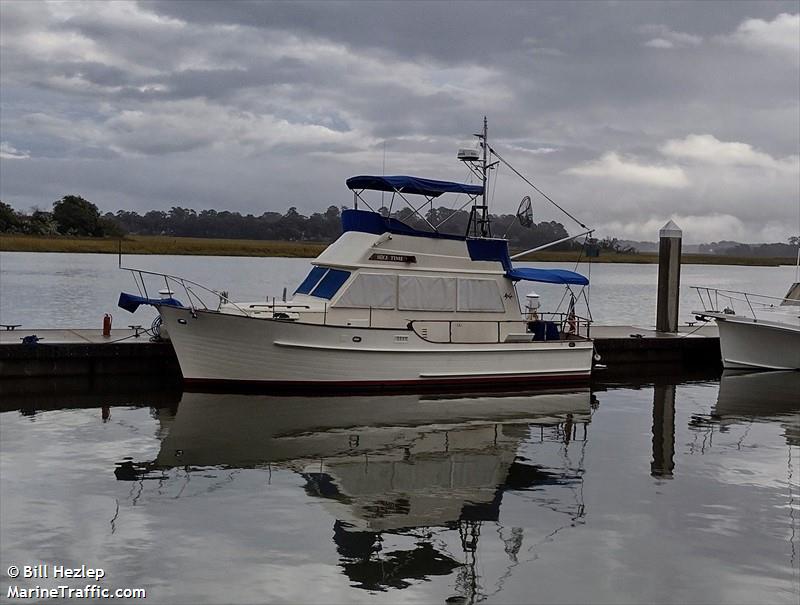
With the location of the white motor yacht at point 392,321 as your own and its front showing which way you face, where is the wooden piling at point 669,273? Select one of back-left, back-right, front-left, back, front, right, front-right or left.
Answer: back-right

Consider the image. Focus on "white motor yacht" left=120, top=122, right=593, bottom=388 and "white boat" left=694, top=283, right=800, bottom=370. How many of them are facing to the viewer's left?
2

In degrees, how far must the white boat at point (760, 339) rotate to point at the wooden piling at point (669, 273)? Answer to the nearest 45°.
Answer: approximately 45° to its right

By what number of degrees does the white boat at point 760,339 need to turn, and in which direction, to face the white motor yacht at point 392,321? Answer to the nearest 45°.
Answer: approximately 45° to its left

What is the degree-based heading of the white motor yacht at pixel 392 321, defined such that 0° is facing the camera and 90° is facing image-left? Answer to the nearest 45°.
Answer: approximately 90°

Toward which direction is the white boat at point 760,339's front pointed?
to the viewer's left

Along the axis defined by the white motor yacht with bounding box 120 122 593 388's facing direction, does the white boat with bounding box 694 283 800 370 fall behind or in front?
behind
